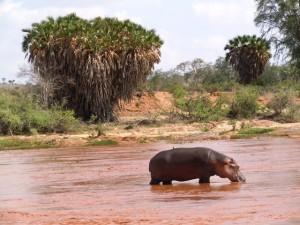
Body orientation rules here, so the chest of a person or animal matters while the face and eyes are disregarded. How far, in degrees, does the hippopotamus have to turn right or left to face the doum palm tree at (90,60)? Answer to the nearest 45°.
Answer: approximately 90° to its left

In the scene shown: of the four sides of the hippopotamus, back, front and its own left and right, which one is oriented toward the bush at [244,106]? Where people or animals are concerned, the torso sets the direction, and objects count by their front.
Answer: left

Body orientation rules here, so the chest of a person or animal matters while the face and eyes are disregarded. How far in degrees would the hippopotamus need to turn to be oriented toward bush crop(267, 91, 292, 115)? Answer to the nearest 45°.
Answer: approximately 90° to its left

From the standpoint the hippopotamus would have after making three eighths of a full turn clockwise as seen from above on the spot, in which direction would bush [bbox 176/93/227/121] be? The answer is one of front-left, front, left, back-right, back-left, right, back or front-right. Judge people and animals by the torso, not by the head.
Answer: back-right

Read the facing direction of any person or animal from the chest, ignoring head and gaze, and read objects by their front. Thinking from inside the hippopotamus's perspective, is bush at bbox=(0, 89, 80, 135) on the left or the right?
on its left

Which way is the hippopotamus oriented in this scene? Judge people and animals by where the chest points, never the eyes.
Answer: to the viewer's right

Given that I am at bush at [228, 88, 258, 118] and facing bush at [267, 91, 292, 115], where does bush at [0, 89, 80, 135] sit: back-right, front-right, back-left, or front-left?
back-right
